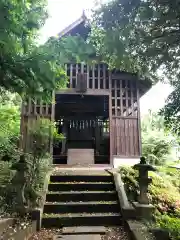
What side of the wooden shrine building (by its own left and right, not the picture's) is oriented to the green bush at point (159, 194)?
front

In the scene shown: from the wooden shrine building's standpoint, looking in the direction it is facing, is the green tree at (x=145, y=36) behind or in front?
in front

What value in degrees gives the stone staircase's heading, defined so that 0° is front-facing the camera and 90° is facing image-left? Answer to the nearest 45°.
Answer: approximately 0°

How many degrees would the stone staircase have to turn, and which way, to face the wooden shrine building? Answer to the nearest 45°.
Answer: approximately 180°

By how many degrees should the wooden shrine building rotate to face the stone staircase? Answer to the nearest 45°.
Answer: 0° — it already faces it

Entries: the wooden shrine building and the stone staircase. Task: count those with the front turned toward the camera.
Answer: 2
